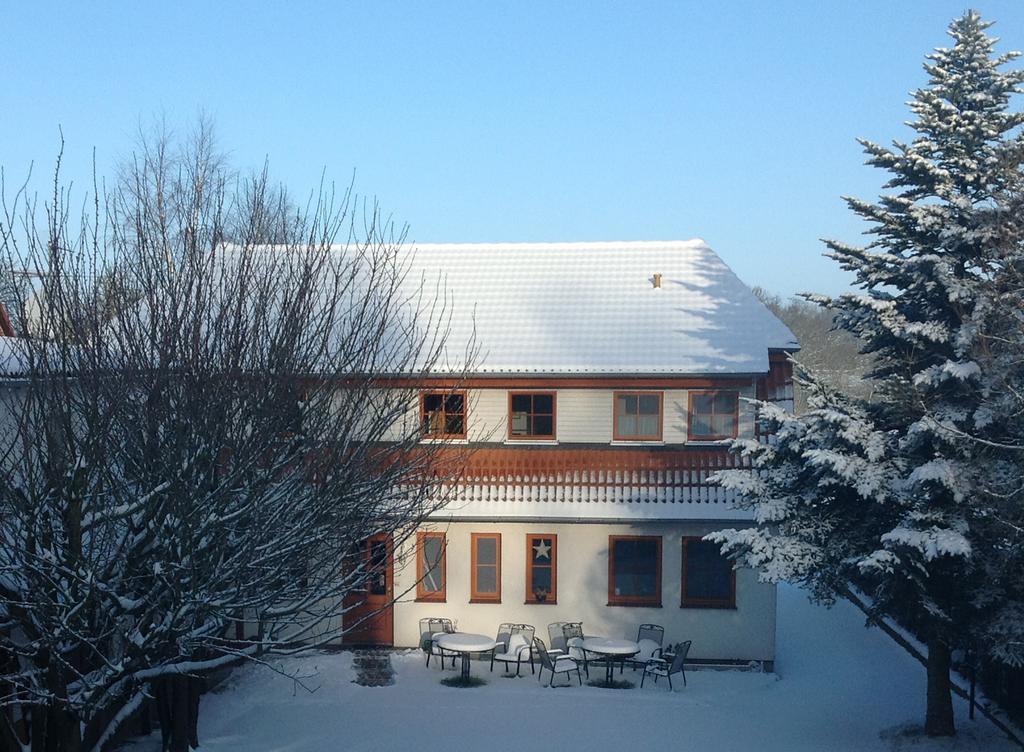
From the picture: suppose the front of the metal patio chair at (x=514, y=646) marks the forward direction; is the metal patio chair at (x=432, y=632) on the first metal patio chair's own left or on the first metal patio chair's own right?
on the first metal patio chair's own right

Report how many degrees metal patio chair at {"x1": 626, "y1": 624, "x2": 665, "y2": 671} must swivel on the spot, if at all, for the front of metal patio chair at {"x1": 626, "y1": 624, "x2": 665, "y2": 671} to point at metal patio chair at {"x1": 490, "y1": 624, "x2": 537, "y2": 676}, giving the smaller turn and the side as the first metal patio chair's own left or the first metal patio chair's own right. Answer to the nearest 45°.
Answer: approximately 45° to the first metal patio chair's own right

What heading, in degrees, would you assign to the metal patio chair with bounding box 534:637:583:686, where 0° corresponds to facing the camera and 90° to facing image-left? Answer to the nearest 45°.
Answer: approximately 225°

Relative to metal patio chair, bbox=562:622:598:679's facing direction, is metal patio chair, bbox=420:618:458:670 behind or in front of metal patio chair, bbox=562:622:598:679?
behind

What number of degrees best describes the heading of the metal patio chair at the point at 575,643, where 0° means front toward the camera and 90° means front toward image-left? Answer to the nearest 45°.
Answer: approximately 315°

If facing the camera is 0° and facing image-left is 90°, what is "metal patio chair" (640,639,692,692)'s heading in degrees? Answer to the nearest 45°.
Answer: approximately 135°

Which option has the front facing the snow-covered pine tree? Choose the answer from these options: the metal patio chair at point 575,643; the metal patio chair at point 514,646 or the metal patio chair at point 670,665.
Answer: the metal patio chair at point 575,643

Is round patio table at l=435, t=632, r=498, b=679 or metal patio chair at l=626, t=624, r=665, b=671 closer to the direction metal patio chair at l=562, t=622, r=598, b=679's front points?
the metal patio chair
